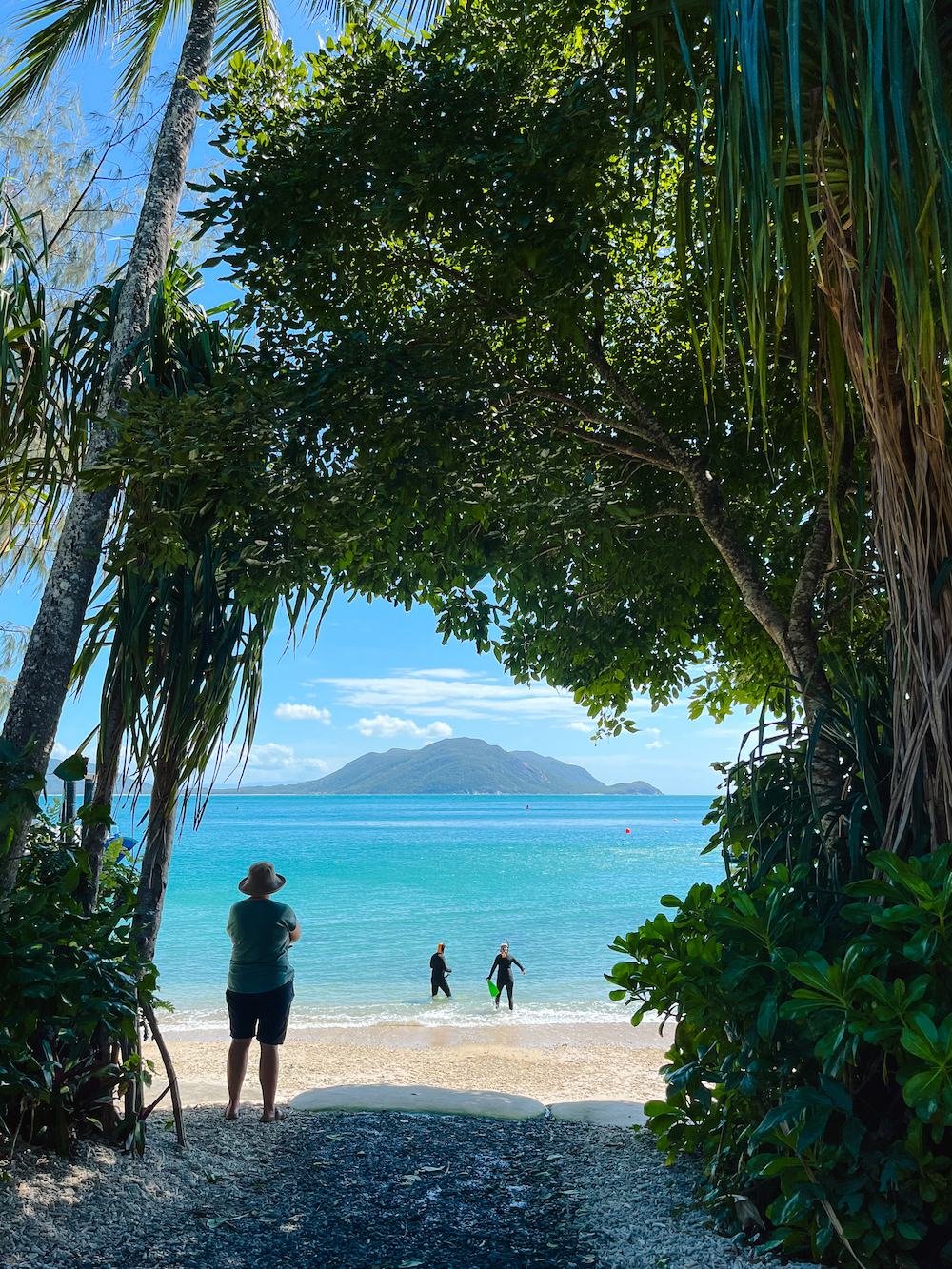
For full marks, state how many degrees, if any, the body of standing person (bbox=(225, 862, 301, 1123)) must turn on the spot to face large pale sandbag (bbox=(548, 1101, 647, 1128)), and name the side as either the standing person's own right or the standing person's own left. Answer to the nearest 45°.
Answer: approximately 90° to the standing person's own right

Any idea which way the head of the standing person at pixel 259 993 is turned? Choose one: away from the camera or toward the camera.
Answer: away from the camera

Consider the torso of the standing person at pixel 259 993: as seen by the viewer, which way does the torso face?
away from the camera
